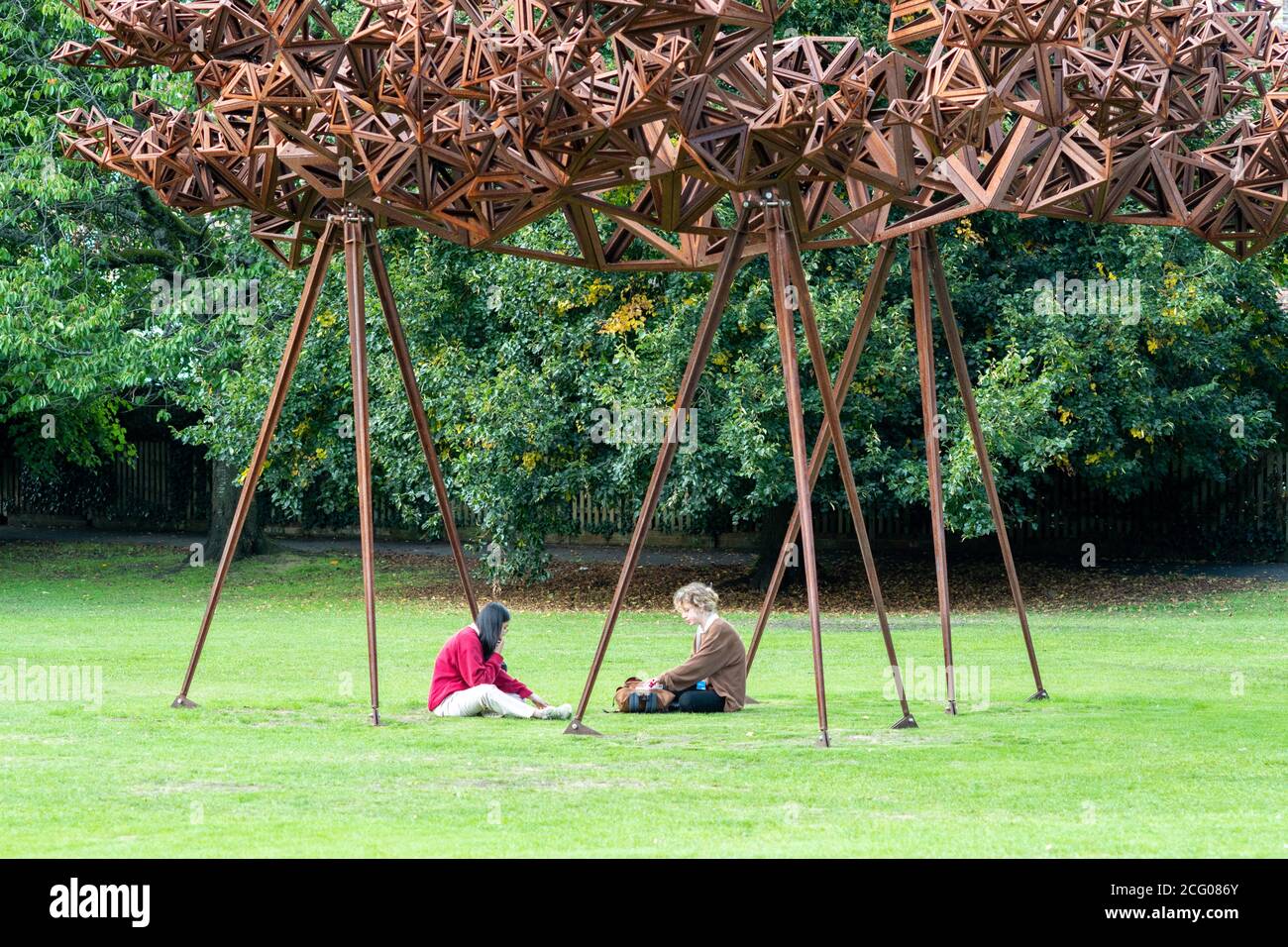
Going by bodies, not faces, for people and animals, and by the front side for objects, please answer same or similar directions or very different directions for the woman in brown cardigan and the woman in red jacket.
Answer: very different directions

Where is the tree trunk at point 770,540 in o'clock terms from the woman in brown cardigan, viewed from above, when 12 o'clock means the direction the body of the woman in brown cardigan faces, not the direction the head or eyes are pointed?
The tree trunk is roughly at 3 o'clock from the woman in brown cardigan.

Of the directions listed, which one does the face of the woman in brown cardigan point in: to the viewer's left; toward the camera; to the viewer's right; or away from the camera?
to the viewer's left

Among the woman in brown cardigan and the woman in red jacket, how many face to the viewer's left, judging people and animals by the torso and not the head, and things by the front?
1

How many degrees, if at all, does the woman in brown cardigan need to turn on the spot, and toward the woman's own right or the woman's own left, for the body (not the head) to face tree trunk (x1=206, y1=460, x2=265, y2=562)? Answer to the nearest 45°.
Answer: approximately 45° to the woman's own right

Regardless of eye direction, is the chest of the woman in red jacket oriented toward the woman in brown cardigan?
yes

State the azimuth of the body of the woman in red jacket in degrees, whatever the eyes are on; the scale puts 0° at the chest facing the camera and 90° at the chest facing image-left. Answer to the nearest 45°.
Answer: approximately 270°

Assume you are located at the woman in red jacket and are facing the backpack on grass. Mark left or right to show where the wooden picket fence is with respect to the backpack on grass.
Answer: left

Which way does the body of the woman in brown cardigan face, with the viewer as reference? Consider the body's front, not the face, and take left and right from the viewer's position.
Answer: facing to the left of the viewer

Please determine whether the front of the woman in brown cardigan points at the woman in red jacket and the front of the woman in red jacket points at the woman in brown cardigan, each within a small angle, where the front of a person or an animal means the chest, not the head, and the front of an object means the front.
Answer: yes

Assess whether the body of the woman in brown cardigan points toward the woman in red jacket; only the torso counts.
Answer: yes

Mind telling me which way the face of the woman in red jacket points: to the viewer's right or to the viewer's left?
to the viewer's right
